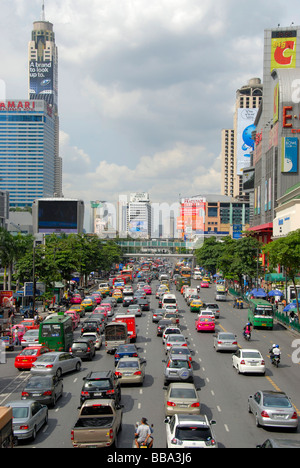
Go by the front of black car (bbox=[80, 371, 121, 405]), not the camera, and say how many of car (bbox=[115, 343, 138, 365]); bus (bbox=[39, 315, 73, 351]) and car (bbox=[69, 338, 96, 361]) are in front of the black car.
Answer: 3

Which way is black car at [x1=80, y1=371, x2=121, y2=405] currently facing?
away from the camera

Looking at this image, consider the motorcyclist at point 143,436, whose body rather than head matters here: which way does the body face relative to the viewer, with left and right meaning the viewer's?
facing away from the viewer

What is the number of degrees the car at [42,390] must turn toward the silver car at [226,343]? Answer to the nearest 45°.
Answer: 0° — it already faces it

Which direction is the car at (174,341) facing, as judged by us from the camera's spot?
facing away from the viewer

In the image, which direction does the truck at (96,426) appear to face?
away from the camera

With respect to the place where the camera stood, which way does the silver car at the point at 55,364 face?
facing away from the viewer and to the right of the viewer

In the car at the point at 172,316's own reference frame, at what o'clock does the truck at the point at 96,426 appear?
The truck is roughly at 6 o'clock from the car.

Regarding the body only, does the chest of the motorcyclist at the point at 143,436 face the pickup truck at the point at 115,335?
yes

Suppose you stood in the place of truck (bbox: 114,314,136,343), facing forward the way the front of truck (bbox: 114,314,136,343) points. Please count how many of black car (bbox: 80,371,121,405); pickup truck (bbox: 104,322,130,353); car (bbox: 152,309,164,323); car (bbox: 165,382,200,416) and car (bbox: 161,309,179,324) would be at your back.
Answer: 3

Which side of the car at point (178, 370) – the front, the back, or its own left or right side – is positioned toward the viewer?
back

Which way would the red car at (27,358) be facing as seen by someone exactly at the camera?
facing away from the viewer and to the right of the viewer

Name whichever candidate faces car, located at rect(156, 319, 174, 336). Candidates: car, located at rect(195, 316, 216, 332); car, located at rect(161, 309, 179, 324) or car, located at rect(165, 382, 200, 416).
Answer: car, located at rect(165, 382, 200, 416)

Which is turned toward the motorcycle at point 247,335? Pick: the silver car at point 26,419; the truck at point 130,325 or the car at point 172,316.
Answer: the silver car
